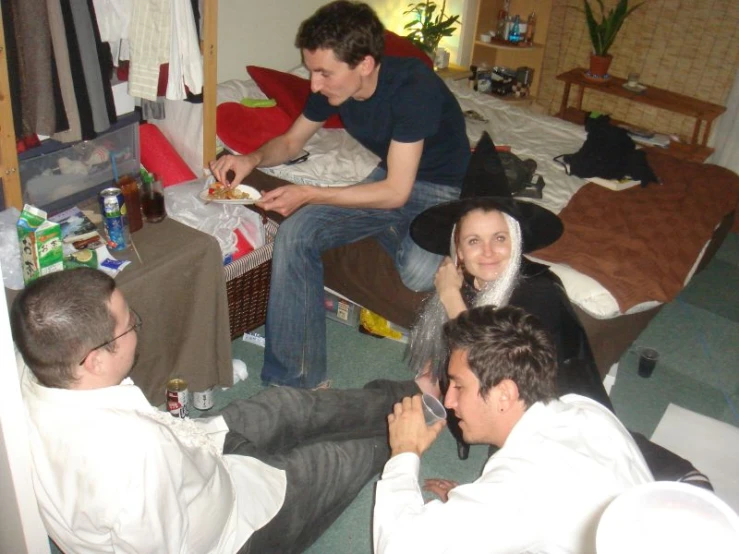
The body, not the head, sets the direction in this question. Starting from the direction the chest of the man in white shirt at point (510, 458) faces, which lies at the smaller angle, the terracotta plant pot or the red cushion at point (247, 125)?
the red cushion

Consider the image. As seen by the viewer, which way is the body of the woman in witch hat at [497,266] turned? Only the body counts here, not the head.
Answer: toward the camera

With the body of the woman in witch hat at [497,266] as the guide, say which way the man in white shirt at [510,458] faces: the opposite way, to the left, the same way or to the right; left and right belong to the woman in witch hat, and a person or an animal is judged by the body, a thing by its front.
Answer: to the right

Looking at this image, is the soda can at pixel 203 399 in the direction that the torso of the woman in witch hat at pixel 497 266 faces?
no

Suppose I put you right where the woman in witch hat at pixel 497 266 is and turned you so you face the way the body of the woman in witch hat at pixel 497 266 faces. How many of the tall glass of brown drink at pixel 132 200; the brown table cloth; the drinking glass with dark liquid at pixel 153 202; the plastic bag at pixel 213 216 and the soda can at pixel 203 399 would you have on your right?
5

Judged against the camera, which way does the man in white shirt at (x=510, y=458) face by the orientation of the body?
to the viewer's left

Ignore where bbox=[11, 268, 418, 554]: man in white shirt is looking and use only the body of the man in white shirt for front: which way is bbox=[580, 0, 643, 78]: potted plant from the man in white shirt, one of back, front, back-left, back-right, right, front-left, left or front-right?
front

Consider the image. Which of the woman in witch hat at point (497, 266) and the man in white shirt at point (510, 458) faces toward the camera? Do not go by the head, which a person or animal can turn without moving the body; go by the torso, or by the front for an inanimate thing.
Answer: the woman in witch hat

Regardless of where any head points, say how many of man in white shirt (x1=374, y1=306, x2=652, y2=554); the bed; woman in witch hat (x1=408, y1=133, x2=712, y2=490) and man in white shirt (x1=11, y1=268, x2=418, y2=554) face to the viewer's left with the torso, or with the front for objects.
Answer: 1

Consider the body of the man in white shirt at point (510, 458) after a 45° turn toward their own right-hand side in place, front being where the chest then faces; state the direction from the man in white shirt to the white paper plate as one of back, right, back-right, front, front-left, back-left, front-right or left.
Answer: front

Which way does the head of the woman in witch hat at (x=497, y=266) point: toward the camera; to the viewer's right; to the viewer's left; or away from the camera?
toward the camera

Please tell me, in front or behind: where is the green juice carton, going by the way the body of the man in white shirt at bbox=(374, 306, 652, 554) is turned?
in front

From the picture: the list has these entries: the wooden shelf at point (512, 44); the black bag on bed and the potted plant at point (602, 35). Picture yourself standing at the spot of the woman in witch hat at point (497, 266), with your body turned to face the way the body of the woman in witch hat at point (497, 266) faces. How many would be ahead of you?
0

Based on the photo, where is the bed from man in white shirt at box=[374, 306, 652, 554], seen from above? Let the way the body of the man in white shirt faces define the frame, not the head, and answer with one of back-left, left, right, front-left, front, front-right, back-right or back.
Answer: right

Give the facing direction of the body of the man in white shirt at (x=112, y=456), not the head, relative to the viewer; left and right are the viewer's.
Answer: facing away from the viewer and to the right of the viewer
